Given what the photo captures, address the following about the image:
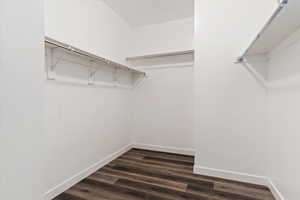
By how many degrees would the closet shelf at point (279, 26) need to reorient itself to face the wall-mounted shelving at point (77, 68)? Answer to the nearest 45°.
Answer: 0° — it already faces it

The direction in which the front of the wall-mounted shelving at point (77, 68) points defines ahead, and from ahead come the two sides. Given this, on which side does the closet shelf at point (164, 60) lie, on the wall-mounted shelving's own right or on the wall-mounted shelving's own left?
on the wall-mounted shelving's own left

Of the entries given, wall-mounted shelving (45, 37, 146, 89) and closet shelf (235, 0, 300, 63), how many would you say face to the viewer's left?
1

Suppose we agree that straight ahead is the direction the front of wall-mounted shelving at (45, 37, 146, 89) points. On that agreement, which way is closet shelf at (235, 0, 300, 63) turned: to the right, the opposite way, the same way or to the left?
the opposite way

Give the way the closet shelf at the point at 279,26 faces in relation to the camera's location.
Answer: facing to the left of the viewer

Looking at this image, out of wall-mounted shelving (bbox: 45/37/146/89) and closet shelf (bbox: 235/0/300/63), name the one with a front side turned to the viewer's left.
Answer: the closet shelf

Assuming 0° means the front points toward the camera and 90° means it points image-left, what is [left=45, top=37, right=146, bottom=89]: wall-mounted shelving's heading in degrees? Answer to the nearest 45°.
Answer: approximately 315°

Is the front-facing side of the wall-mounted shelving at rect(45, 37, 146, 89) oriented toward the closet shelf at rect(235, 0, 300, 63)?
yes
